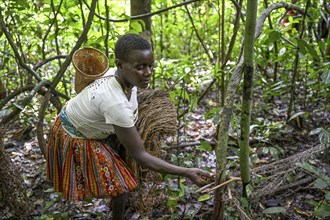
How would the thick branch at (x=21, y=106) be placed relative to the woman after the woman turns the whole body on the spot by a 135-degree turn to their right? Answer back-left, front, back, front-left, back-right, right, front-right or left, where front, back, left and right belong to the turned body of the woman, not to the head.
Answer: right

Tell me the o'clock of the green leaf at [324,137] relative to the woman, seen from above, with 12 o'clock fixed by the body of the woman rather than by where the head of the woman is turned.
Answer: The green leaf is roughly at 12 o'clock from the woman.

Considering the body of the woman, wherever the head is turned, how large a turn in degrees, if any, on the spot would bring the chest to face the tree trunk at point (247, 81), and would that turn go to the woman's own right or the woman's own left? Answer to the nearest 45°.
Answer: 0° — they already face it

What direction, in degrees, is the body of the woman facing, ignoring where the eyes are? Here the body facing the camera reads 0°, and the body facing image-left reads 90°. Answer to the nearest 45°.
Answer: approximately 270°

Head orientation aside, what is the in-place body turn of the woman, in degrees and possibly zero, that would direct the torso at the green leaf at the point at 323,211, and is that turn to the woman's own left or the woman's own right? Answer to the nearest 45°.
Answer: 0° — they already face it
